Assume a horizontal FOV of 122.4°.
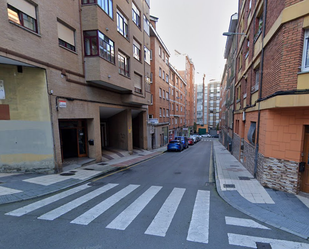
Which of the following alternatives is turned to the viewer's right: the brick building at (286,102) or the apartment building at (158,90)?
the apartment building

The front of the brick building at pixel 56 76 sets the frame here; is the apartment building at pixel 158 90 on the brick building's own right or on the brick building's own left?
on the brick building's own left

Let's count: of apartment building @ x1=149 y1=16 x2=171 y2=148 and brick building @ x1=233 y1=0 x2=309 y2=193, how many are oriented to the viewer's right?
1

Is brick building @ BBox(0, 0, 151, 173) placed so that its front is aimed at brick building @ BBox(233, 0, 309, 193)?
yes

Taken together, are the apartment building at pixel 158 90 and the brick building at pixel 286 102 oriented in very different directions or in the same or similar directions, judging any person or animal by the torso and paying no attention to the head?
very different directions

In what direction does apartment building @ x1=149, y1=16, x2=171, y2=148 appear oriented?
to the viewer's right
